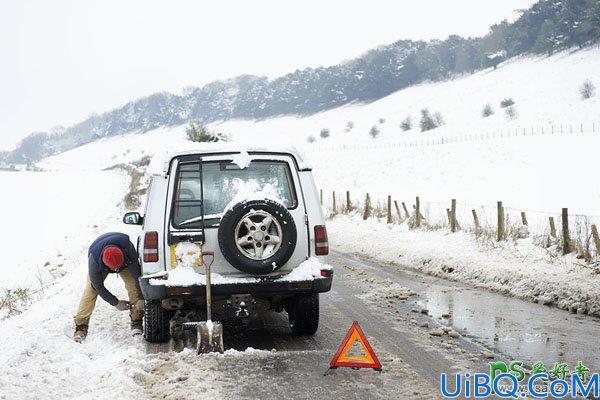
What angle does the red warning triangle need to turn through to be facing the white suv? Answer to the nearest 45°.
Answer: approximately 135° to its right

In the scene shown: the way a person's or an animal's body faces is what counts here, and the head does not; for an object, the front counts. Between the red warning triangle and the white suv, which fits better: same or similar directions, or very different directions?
very different directions

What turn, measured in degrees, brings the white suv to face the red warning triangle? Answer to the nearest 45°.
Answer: approximately 135° to its right

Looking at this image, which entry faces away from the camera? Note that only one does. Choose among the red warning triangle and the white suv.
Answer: the white suv

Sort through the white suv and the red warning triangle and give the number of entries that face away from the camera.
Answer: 1

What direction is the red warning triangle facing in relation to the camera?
toward the camera

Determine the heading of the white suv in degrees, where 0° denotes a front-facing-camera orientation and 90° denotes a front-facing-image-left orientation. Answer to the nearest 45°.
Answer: approximately 180°
